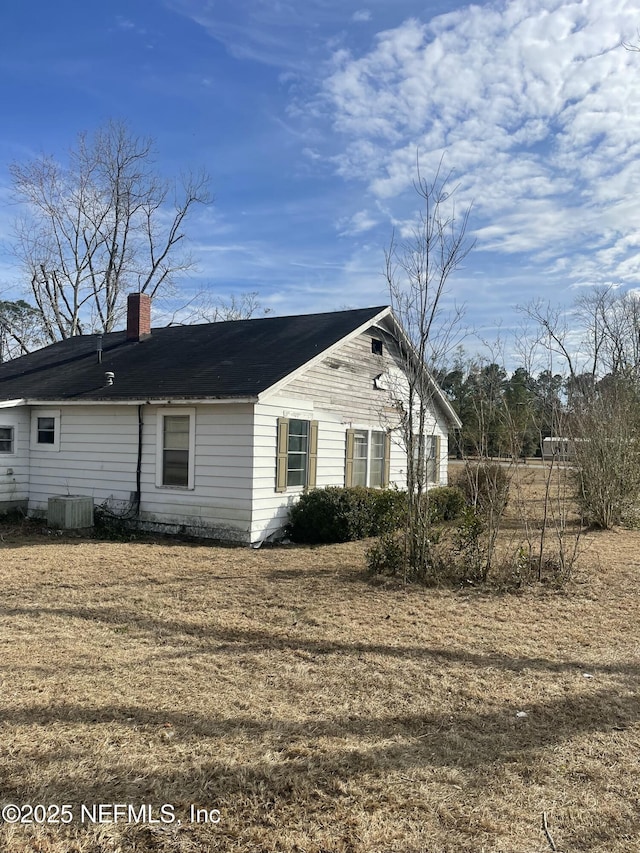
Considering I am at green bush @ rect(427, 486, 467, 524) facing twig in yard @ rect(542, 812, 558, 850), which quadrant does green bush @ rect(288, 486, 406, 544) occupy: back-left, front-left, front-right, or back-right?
front-right
